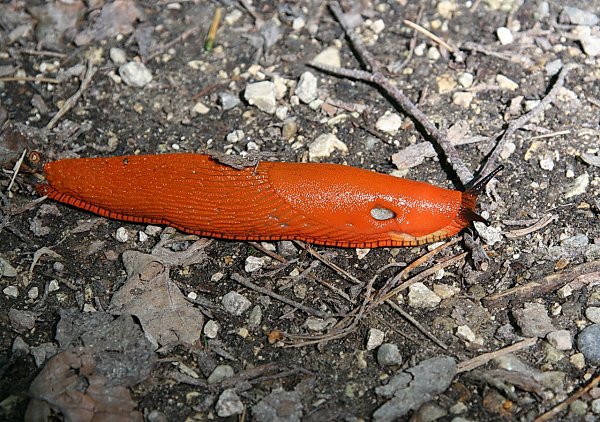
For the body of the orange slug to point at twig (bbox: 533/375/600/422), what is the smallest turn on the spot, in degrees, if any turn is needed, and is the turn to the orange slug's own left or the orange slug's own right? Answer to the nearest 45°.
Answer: approximately 45° to the orange slug's own right

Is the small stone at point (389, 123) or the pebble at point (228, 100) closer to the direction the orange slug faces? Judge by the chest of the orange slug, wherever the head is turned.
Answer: the small stone

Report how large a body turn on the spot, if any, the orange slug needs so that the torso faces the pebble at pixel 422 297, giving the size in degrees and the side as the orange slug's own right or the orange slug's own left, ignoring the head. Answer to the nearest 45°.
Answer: approximately 45° to the orange slug's own right

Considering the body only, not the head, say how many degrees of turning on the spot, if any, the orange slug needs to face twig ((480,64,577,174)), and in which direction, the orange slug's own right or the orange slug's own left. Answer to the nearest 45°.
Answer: approximately 45° to the orange slug's own left

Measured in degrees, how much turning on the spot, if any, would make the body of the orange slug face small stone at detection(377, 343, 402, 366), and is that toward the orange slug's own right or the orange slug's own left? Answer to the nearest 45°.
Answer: approximately 45° to the orange slug's own right

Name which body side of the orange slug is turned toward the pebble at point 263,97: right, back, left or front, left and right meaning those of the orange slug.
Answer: left

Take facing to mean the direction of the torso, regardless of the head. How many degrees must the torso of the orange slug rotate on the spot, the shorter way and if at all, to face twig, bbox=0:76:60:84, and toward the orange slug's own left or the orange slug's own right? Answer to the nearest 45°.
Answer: approximately 135° to the orange slug's own left

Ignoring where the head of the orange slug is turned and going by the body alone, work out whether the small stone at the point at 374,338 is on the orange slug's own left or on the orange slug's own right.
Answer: on the orange slug's own right

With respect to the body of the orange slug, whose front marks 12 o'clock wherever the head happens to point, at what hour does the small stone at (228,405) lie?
The small stone is roughly at 3 o'clock from the orange slug.

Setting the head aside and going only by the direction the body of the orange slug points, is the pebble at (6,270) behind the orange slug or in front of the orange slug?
behind

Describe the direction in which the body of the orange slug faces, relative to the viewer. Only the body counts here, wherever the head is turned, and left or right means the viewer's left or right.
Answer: facing to the right of the viewer

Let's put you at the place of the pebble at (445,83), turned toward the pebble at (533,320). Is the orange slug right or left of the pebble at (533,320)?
right

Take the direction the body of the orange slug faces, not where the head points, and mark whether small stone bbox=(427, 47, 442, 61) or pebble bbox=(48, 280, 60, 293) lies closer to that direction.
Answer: the small stone
